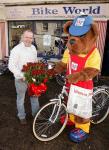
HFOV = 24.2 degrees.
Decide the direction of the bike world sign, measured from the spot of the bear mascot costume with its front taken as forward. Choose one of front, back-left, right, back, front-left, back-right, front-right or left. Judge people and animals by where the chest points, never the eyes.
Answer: back-right

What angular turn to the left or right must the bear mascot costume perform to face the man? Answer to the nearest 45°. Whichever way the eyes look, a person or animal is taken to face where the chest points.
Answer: approximately 45° to its right

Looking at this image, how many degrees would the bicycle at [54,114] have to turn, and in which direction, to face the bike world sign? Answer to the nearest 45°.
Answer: approximately 135° to its right

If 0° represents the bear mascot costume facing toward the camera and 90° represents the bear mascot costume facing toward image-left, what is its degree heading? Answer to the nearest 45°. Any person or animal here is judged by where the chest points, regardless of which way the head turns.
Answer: approximately 45°

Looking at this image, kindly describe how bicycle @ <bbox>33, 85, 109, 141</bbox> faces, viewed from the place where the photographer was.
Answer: facing the viewer and to the left of the viewer

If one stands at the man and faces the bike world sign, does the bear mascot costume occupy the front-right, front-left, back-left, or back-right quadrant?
back-right
